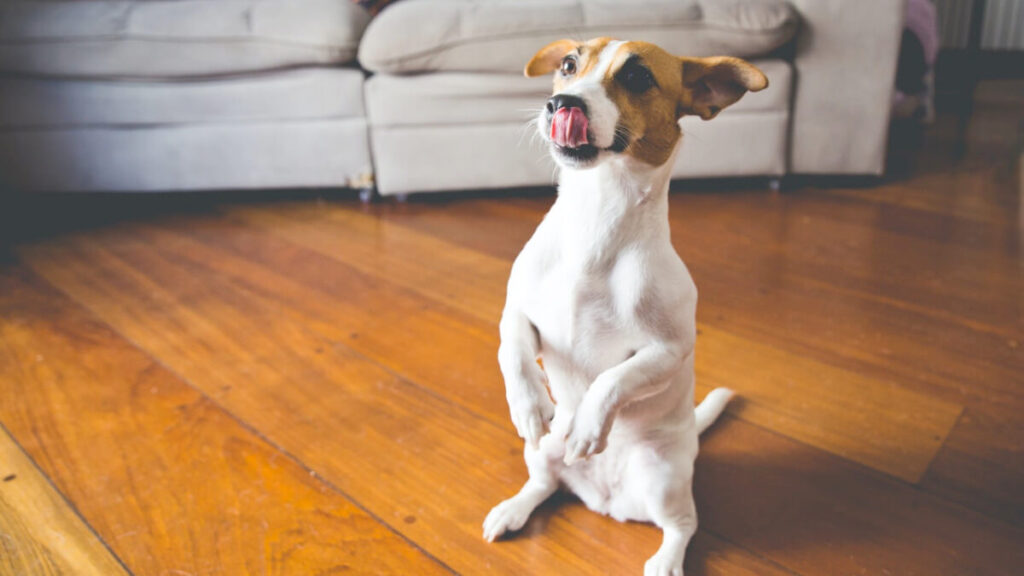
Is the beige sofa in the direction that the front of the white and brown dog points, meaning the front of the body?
no

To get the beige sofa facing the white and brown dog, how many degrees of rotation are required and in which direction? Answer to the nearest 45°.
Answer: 0° — it already faces it

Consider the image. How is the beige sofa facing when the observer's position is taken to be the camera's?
facing the viewer

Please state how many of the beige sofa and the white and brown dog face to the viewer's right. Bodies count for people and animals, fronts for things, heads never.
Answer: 0
